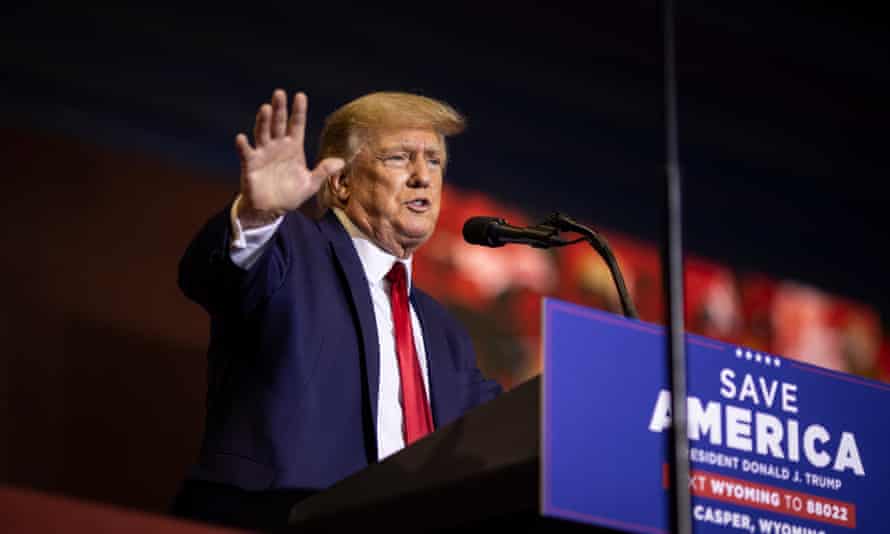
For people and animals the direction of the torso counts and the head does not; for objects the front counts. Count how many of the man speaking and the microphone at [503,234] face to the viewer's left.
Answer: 1

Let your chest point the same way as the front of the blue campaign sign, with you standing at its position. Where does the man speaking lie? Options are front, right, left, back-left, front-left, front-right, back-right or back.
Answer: back

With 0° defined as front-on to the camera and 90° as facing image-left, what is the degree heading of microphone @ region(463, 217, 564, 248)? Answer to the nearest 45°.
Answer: approximately 90°

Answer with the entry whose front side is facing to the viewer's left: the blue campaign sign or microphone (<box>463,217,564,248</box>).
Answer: the microphone

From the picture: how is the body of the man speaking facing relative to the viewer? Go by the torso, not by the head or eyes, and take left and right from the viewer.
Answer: facing the viewer and to the right of the viewer

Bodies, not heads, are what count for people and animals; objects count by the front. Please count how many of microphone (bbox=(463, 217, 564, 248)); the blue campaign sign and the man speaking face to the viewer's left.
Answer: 1

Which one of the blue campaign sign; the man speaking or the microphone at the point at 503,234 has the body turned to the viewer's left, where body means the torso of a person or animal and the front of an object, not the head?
the microphone
